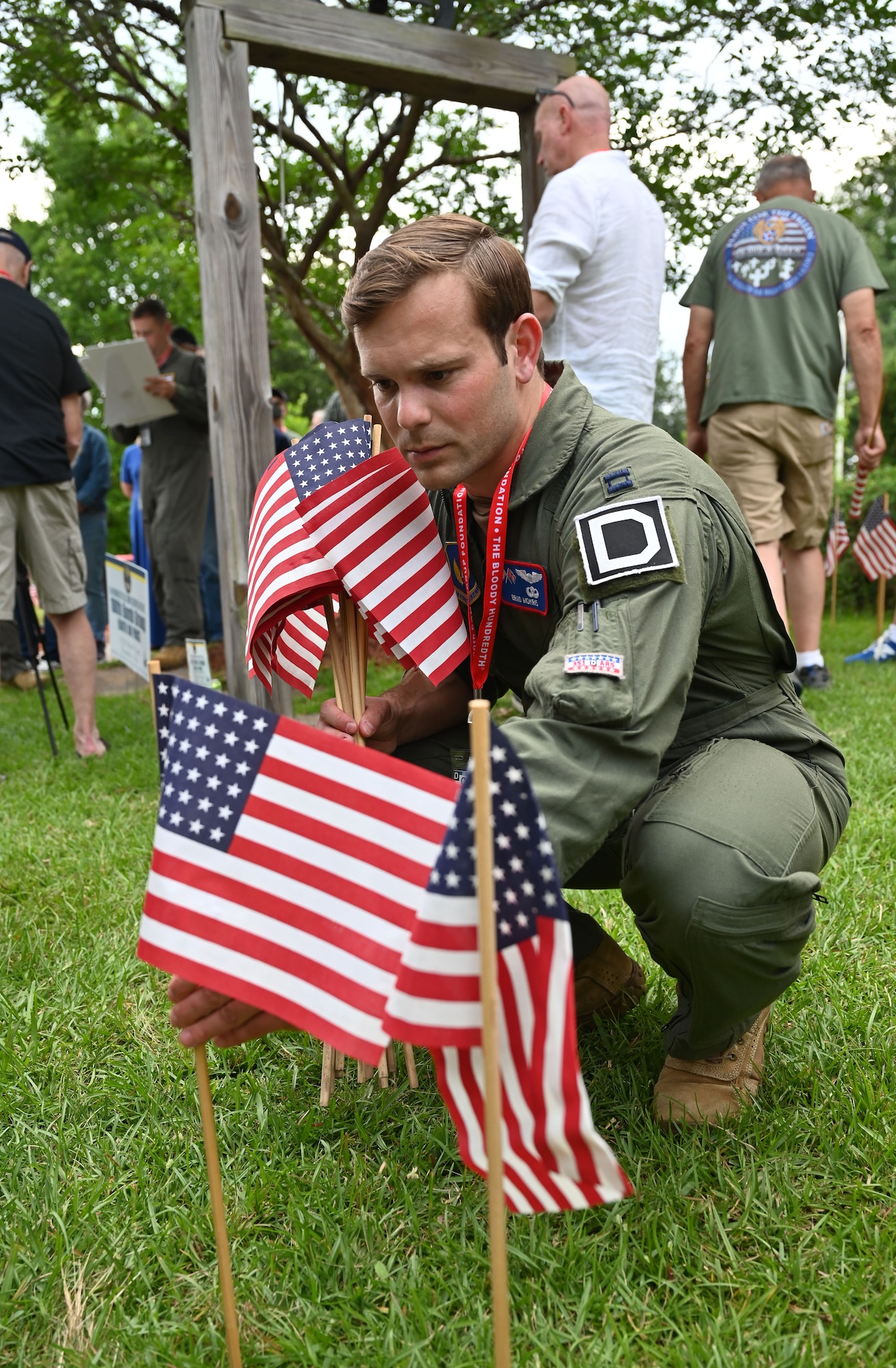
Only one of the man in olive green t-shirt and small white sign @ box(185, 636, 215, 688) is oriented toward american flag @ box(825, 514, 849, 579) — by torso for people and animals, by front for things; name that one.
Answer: the man in olive green t-shirt

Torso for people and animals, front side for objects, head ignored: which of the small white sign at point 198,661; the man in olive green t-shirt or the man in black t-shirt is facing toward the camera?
the small white sign

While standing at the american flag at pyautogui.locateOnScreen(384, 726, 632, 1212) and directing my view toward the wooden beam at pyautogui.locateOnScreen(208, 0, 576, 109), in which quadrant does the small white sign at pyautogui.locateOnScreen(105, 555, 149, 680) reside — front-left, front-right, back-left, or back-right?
front-left

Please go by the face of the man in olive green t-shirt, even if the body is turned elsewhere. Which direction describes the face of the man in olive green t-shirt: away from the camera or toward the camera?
away from the camera

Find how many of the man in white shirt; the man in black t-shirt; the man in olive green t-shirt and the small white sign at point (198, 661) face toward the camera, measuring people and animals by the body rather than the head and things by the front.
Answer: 1

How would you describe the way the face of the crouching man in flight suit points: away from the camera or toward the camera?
toward the camera

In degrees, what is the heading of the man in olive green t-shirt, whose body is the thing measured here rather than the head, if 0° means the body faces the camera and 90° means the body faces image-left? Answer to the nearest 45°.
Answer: approximately 180°

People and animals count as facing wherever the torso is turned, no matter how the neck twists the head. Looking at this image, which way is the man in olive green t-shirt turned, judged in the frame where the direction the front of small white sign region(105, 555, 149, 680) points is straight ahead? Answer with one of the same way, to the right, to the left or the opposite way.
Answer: the opposite way

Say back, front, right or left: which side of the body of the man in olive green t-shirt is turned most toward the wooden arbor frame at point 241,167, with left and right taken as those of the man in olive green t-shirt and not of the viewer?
left

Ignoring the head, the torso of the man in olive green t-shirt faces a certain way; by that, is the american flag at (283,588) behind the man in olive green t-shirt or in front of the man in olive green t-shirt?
behind

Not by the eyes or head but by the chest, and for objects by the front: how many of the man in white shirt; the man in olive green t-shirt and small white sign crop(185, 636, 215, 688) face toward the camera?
1

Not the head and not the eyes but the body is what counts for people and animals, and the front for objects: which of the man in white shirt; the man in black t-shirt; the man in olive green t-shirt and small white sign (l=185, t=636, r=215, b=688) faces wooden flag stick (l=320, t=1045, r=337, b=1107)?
the small white sign

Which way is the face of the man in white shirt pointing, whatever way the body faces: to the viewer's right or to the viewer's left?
to the viewer's left

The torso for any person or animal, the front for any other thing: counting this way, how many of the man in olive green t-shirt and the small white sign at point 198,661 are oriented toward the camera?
1

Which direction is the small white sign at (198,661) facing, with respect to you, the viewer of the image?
facing the viewer
